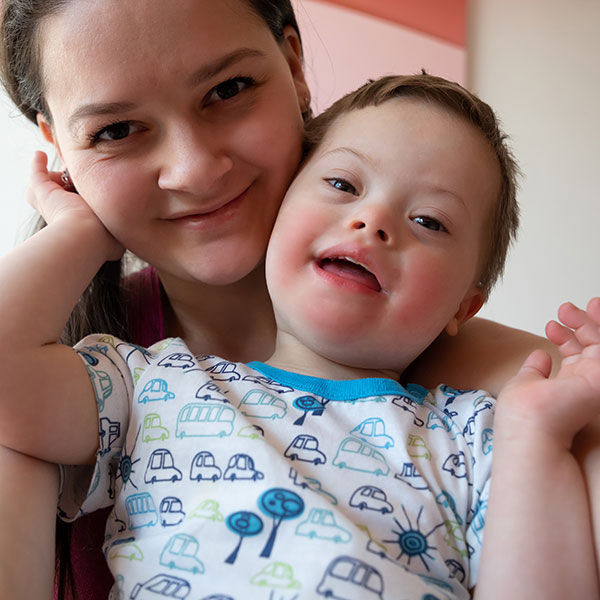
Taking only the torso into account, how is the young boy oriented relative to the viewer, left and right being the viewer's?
facing the viewer

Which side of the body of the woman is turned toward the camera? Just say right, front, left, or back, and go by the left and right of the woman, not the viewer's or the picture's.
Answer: front
